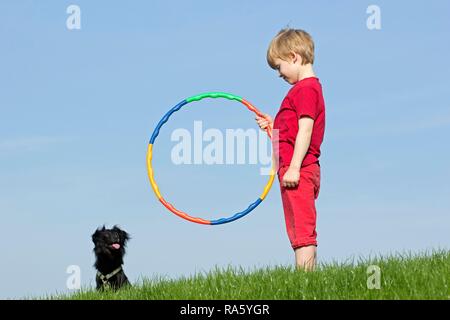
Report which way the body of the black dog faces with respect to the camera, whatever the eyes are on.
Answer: toward the camera

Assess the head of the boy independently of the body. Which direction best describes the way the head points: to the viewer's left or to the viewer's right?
to the viewer's left

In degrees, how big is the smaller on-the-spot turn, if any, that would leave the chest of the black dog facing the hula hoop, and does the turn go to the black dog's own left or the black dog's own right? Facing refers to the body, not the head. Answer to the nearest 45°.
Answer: approximately 45° to the black dog's own left

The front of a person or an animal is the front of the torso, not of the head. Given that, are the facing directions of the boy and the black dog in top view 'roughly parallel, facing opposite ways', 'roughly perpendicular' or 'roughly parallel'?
roughly perpendicular

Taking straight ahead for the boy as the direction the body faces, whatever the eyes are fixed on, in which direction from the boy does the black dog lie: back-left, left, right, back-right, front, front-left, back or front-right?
front-right

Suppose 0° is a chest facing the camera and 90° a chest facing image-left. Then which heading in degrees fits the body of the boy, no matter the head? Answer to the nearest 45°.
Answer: approximately 90°

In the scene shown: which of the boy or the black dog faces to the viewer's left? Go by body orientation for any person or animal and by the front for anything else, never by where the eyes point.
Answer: the boy

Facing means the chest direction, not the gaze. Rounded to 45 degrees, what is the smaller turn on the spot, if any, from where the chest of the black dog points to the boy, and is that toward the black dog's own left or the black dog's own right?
approximately 45° to the black dog's own left

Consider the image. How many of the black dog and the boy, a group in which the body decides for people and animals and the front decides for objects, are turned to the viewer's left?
1
